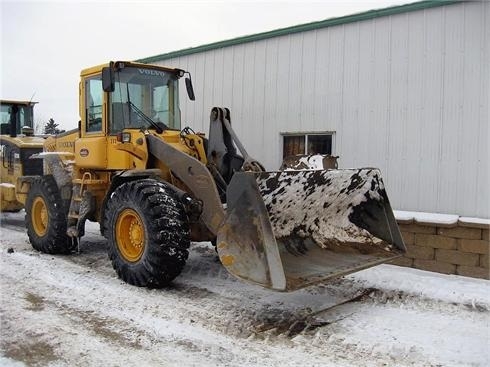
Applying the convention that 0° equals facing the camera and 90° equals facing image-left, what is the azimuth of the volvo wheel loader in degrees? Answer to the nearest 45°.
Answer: approximately 315°

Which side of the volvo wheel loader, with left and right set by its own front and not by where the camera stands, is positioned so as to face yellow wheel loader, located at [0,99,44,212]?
back

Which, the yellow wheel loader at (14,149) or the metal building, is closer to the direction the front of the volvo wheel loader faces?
the metal building

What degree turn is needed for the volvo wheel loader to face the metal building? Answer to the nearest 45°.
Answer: approximately 90° to its left
